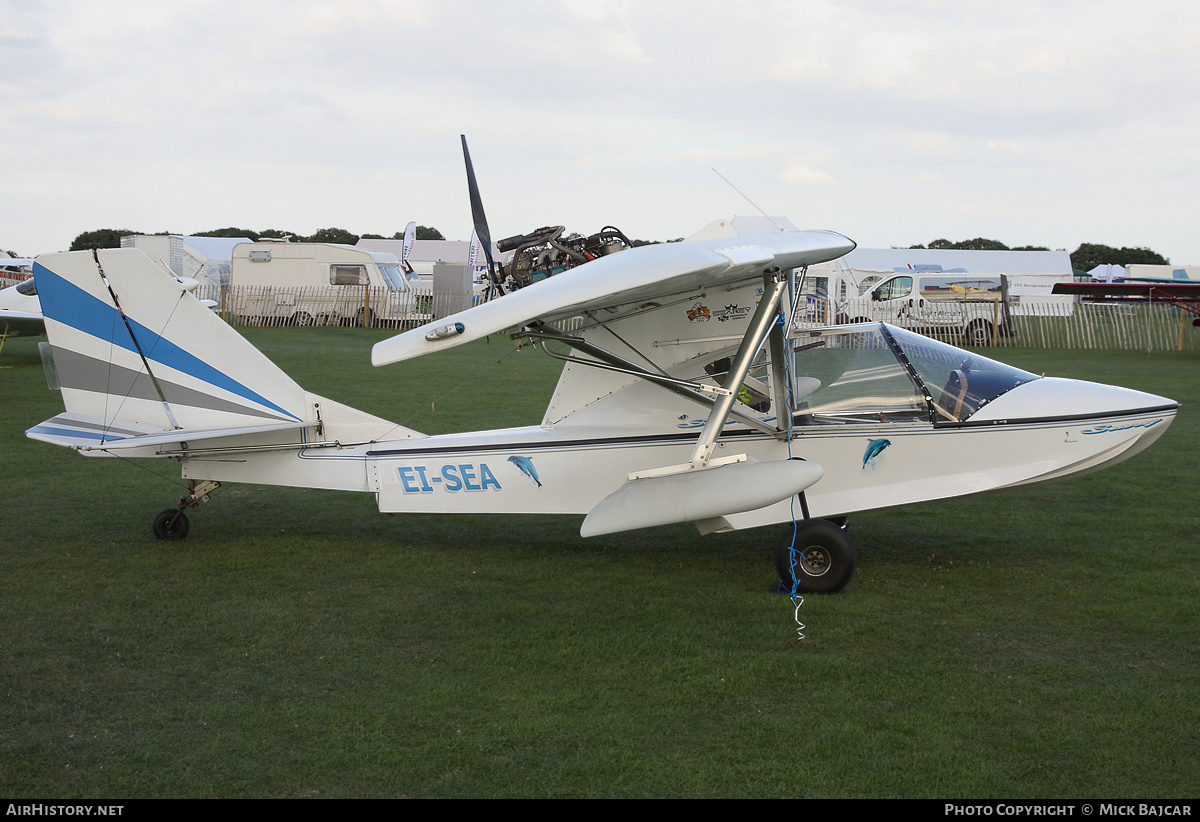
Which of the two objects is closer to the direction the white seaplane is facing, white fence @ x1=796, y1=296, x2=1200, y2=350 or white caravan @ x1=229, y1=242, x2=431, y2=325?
the white fence

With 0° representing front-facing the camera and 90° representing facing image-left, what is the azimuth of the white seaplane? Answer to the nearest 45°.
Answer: approximately 270°

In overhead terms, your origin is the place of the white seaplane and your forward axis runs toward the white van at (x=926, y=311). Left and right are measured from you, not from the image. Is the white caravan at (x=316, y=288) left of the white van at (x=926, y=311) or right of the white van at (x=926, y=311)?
left

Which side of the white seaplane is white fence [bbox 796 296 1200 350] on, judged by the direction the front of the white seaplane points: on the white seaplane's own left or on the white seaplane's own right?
on the white seaplane's own left

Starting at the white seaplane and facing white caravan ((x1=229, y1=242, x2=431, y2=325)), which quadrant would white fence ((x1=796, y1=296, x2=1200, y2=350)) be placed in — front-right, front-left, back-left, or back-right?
front-right

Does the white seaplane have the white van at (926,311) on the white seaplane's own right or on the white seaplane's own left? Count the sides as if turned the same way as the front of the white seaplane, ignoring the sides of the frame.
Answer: on the white seaplane's own left

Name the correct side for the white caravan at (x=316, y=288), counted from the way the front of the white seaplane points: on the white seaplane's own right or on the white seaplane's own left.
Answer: on the white seaplane's own left

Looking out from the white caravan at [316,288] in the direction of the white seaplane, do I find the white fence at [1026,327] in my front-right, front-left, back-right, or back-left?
front-left

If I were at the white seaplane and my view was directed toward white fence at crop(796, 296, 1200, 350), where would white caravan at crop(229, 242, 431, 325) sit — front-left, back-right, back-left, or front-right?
front-left
